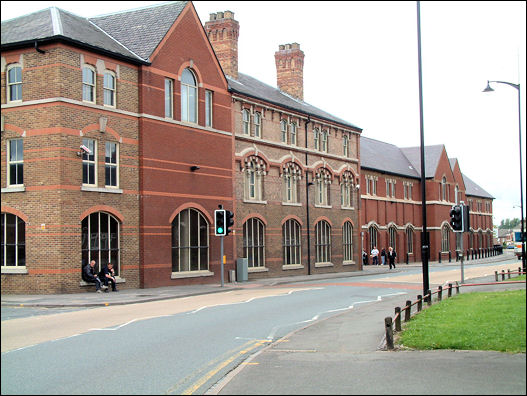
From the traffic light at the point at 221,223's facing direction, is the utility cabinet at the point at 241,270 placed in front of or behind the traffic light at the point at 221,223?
behind

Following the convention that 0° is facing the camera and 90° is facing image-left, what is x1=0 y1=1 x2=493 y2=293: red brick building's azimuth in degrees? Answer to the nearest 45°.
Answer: approximately 315°

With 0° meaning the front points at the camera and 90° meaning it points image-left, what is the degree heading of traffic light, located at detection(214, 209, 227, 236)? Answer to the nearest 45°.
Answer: approximately 0°

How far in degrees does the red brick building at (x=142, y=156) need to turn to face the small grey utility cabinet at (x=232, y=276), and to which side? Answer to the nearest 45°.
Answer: approximately 90° to its left

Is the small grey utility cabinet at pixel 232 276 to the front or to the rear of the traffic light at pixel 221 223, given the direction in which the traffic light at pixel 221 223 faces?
to the rear

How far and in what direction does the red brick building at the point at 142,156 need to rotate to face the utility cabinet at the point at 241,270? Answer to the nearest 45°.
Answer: approximately 90° to its left
